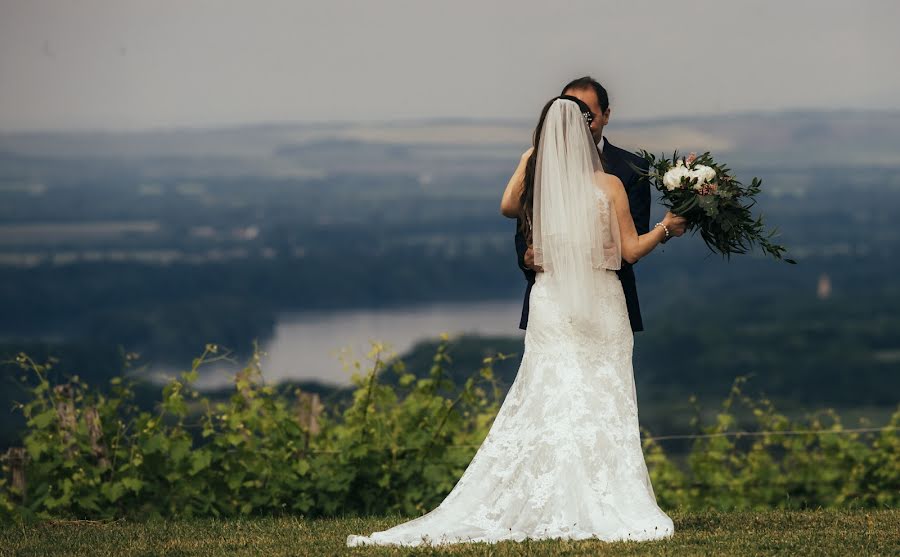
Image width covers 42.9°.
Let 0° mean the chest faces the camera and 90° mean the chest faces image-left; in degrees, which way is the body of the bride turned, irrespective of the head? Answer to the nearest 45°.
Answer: approximately 180°
